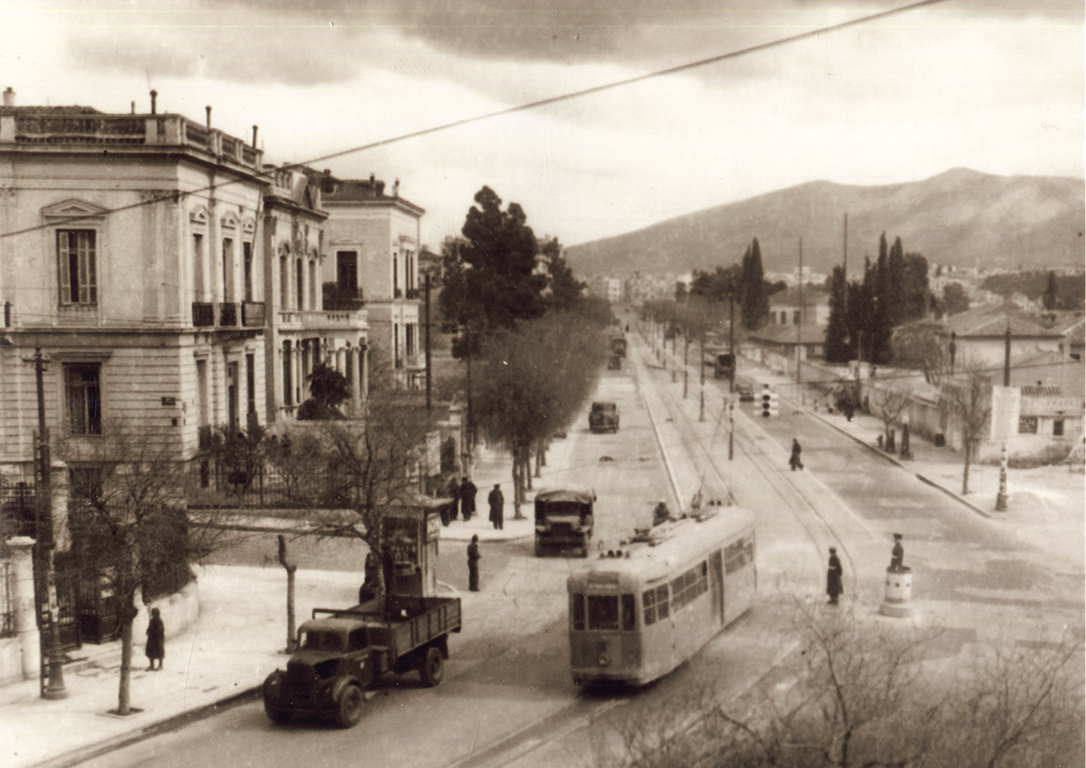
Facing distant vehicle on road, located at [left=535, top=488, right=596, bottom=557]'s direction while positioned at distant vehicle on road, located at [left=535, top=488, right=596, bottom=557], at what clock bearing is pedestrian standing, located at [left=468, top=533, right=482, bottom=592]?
The pedestrian standing is roughly at 1 o'clock from the distant vehicle on road.

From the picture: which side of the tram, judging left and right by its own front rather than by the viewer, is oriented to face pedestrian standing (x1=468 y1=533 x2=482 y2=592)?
right

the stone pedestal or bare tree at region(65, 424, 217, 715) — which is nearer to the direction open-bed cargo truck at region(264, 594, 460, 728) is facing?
the bare tree

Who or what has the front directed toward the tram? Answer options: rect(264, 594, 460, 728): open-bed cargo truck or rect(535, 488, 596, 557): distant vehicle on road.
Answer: the distant vehicle on road

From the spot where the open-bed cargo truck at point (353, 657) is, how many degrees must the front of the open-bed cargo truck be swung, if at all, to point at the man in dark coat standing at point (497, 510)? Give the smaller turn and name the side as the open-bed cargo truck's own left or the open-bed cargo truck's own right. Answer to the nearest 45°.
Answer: approximately 135° to the open-bed cargo truck's own right

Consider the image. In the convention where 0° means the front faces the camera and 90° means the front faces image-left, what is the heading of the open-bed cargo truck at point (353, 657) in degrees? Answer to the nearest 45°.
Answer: approximately 45°

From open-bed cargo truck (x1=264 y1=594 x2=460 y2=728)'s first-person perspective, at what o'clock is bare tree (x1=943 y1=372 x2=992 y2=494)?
The bare tree is roughly at 6 o'clock from the open-bed cargo truck.

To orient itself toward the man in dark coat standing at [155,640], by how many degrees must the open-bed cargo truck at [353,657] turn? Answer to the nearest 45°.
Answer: approximately 90° to its right
